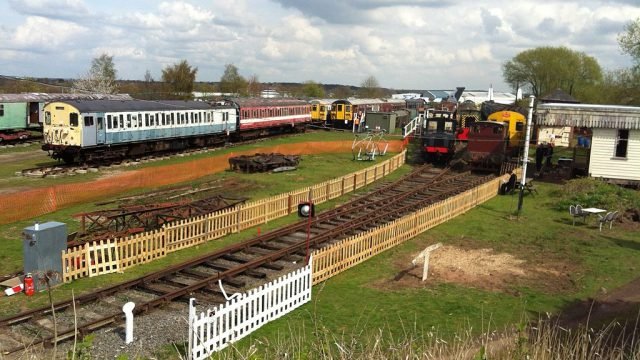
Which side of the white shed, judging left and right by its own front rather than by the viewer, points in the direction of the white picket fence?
front

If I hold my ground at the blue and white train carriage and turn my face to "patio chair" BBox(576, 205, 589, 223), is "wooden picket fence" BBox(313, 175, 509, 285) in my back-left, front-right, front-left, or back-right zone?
front-right

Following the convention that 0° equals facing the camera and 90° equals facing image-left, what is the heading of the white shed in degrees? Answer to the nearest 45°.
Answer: approximately 0°

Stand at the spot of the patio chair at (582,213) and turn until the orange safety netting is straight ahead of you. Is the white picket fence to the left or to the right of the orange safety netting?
left

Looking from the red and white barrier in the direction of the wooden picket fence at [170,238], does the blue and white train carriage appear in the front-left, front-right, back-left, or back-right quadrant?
front-left

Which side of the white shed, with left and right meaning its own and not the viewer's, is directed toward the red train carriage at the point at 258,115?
right

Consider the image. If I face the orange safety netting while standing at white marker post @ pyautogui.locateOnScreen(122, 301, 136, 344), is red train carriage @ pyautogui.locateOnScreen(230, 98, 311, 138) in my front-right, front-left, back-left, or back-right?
front-right

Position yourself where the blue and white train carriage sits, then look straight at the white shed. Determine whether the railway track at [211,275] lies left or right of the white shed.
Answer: right

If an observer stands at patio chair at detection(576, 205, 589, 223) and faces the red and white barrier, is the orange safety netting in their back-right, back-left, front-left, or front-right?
front-right

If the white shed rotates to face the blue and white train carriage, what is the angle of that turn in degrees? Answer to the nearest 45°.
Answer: approximately 90° to its right

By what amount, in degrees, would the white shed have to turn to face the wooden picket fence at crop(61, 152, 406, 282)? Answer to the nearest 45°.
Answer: approximately 45° to its right
